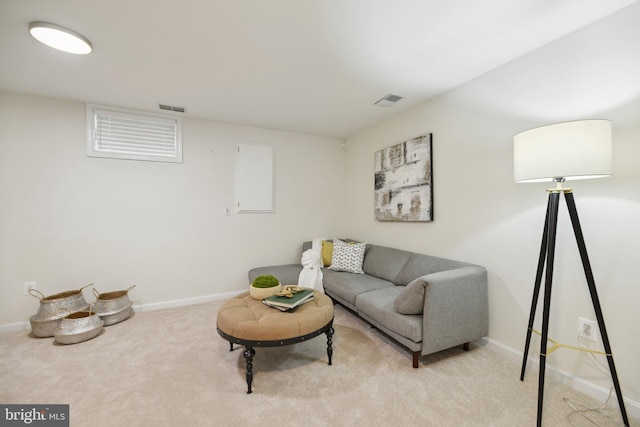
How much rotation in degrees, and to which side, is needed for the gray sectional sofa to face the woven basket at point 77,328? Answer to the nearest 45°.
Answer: approximately 45° to its right

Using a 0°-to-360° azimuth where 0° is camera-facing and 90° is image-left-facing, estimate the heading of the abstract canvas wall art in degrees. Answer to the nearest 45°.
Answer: approximately 45°

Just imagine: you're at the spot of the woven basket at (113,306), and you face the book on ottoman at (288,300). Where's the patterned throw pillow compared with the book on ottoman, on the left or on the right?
left

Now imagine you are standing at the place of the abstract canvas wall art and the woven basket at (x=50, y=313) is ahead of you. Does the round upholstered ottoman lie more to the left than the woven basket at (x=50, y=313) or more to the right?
left

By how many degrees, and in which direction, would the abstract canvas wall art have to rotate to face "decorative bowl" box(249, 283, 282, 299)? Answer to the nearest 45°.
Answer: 0° — it already faces it

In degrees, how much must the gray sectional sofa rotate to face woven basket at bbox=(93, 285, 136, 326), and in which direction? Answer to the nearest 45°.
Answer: approximately 45° to its right

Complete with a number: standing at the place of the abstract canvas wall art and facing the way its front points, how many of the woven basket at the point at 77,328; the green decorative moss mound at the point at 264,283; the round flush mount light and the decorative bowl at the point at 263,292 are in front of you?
4

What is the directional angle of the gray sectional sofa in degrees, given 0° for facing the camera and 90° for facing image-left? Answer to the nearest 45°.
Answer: approximately 45°
